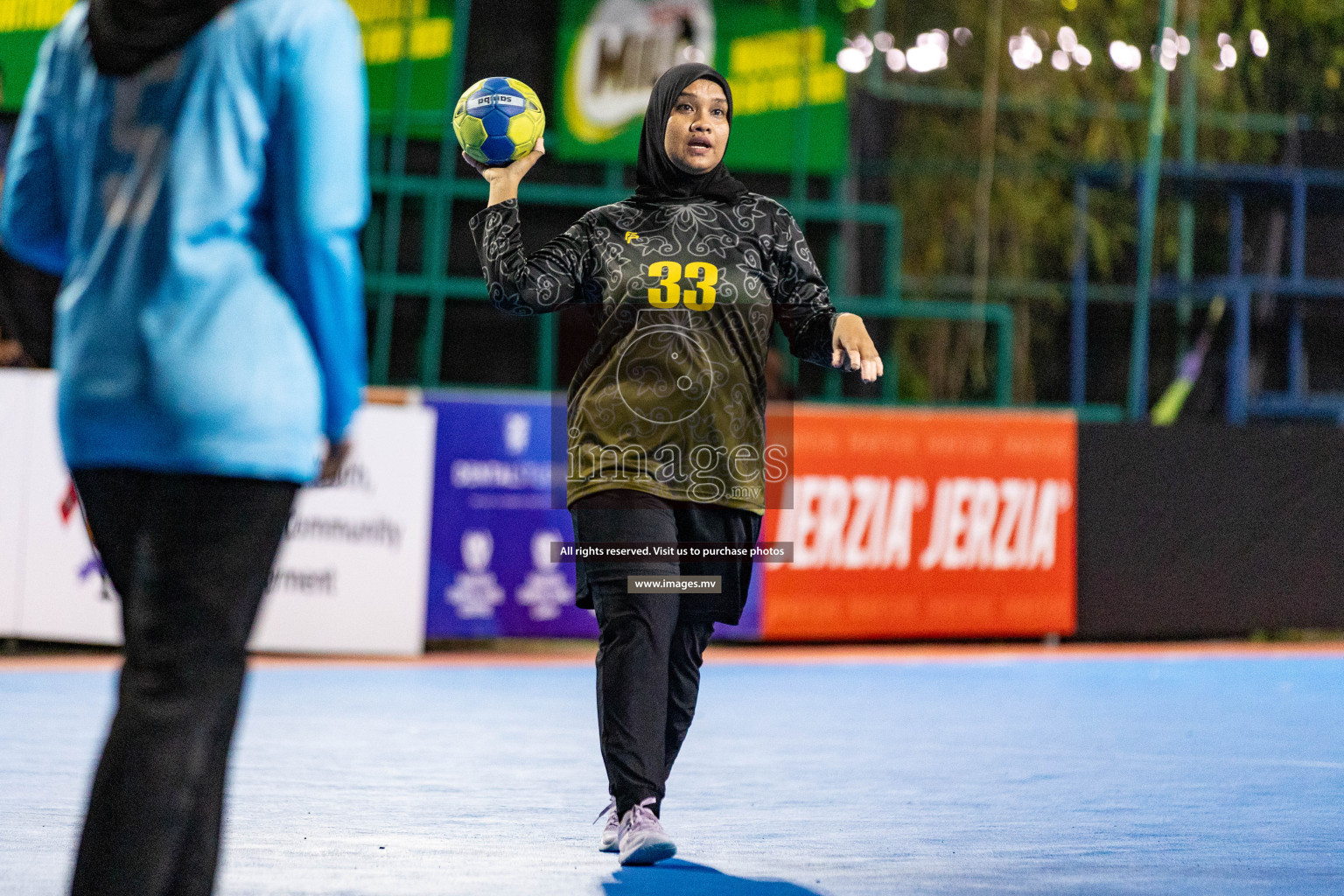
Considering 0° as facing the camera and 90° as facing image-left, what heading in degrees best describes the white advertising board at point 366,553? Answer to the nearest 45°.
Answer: approximately 0°

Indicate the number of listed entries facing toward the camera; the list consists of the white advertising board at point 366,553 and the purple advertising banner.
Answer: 2

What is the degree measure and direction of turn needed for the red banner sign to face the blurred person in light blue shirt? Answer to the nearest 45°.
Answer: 0° — it already faces them

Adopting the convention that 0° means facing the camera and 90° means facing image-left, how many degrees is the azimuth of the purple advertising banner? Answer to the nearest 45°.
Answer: approximately 0°

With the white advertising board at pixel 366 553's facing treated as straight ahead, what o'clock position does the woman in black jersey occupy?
The woman in black jersey is roughly at 12 o'clock from the white advertising board.

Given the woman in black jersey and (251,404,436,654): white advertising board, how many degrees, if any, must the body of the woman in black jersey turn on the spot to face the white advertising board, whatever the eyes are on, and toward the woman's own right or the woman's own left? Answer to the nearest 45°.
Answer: approximately 180°
